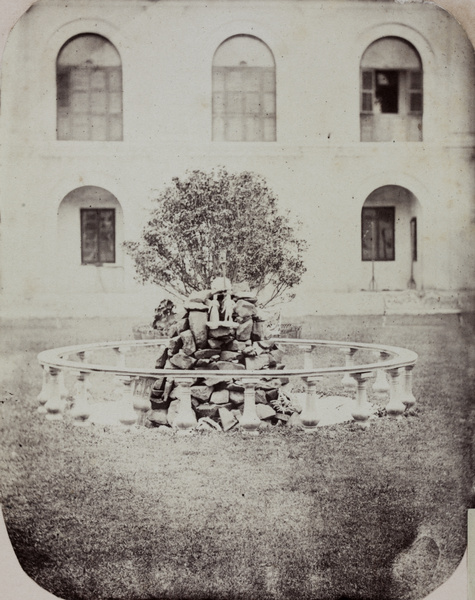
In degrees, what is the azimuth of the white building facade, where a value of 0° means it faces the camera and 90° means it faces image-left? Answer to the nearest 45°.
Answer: approximately 0°
